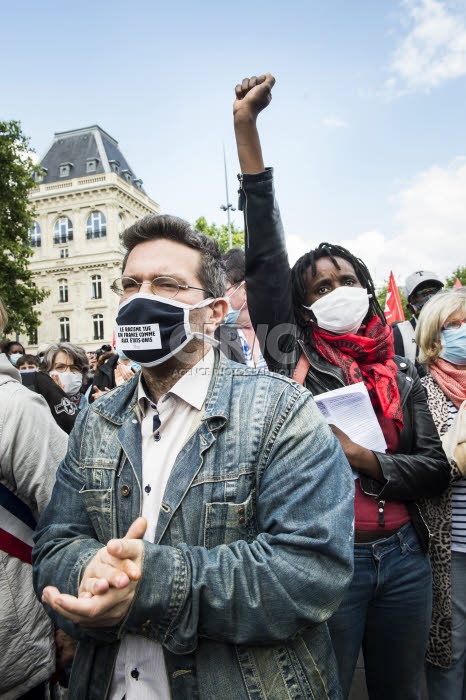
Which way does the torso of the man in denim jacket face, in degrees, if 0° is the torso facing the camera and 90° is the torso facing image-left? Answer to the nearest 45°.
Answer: approximately 45°

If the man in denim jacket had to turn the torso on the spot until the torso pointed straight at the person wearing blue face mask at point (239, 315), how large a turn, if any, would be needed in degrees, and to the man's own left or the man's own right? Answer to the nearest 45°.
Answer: approximately 135° to the man's own right

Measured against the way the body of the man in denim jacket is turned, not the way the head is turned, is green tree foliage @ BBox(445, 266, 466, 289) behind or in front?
behind

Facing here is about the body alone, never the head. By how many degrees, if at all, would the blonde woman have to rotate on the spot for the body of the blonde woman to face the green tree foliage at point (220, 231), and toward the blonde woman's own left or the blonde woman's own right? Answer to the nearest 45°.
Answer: approximately 180°

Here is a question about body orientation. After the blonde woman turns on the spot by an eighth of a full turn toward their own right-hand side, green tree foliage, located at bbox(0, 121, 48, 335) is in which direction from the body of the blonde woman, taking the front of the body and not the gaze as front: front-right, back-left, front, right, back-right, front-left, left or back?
back-right

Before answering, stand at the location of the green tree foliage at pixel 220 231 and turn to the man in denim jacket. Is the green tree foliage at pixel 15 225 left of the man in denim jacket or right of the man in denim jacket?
right

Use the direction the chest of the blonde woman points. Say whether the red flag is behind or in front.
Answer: behind

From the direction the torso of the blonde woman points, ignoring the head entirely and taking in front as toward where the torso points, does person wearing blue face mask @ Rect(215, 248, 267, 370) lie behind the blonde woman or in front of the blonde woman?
behind

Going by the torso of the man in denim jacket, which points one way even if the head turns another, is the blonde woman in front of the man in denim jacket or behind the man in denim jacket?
behind

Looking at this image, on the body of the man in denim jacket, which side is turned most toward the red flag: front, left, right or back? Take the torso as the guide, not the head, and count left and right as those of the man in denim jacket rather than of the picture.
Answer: back
